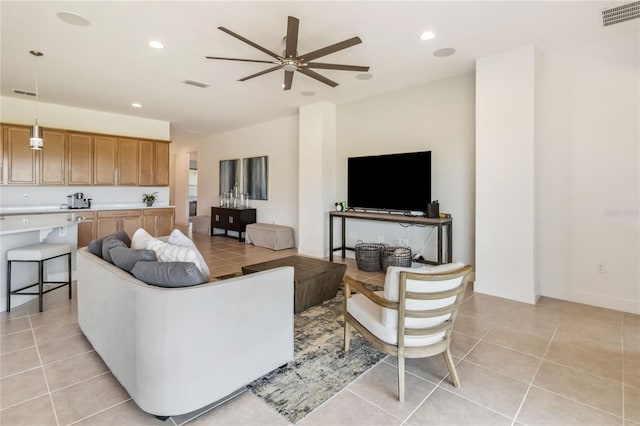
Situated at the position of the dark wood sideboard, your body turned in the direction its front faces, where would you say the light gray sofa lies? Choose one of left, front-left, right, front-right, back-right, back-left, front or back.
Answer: front-left

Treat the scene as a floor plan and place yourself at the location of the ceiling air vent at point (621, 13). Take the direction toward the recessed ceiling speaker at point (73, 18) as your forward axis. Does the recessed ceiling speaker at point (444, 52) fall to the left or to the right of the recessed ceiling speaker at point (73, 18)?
right

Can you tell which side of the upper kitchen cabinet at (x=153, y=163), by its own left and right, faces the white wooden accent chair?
front

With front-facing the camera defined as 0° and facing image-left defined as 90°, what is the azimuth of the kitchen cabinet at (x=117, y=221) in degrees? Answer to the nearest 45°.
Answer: approximately 0°

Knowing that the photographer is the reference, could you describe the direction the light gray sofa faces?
facing away from the viewer and to the right of the viewer
